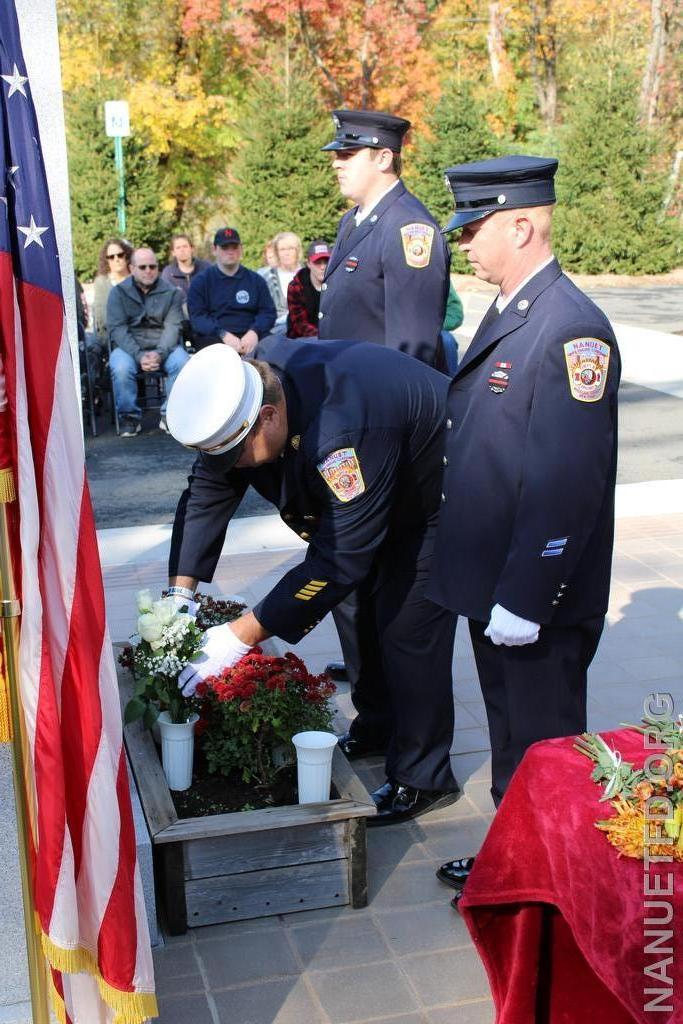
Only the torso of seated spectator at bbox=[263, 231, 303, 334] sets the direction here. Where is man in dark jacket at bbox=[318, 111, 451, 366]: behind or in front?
in front

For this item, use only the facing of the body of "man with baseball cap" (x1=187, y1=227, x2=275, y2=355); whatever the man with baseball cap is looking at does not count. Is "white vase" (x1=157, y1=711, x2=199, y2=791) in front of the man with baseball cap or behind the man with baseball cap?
in front

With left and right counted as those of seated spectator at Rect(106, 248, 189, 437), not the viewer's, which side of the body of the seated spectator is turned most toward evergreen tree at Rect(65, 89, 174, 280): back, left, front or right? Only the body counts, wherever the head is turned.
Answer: back

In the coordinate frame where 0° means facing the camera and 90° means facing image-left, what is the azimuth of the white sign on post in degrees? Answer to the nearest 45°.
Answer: approximately 0°

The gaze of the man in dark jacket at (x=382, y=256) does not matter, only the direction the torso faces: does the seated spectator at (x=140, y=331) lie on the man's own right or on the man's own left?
on the man's own right

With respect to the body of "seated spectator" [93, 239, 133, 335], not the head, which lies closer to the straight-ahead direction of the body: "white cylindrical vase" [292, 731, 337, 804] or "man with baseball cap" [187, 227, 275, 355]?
the white cylindrical vase

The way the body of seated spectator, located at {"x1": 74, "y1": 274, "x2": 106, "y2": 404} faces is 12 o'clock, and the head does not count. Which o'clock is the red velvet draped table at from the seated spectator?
The red velvet draped table is roughly at 12 o'clock from the seated spectator.

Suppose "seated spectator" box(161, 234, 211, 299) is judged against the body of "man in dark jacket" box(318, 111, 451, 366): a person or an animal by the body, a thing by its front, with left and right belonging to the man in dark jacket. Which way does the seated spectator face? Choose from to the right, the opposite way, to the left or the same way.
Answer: to the left

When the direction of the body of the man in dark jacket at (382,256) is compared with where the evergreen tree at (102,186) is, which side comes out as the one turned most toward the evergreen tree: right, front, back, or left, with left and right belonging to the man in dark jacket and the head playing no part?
right

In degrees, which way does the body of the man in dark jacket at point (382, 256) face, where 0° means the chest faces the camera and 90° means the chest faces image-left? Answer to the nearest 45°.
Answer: approximately 90°
